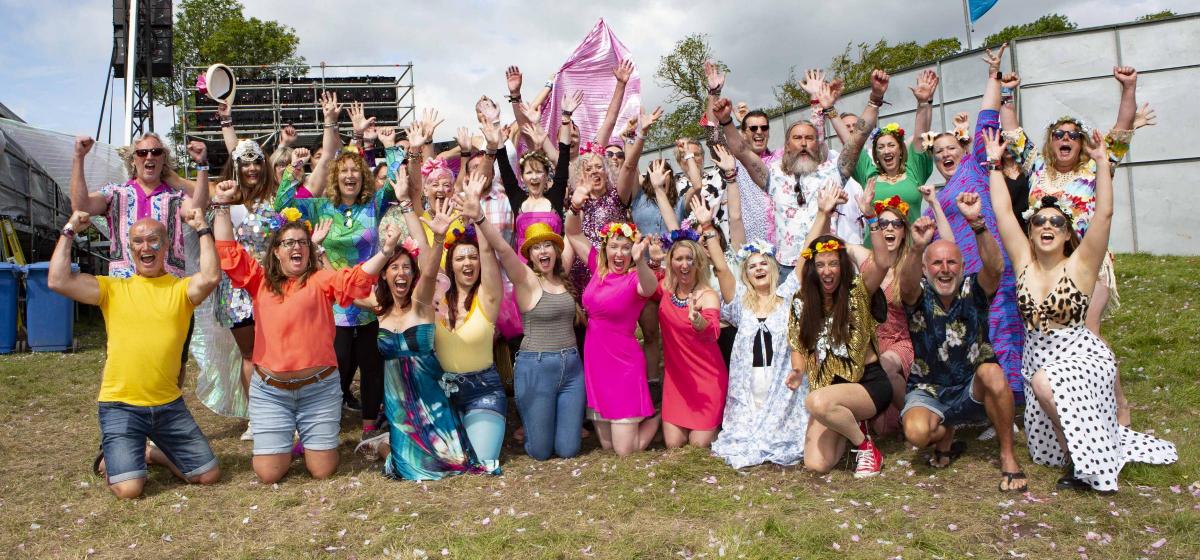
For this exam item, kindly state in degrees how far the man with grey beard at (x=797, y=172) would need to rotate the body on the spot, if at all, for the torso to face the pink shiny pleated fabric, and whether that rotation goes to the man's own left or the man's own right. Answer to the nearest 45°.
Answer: approximately 135° to the man's own right

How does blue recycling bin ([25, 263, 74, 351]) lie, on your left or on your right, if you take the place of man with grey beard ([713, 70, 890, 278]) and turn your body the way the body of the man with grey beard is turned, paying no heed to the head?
on your right

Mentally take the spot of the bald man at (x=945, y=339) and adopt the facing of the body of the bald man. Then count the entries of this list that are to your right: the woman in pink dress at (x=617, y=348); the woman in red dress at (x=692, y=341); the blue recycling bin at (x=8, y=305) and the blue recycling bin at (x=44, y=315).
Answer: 4

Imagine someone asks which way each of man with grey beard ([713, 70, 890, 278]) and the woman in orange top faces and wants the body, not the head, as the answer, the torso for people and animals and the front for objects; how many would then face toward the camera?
2

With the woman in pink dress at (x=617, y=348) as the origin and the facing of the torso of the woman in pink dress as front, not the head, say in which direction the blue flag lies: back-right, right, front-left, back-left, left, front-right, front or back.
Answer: back-left

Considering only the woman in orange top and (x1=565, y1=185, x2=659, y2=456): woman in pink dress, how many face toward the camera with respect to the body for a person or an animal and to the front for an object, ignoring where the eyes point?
2

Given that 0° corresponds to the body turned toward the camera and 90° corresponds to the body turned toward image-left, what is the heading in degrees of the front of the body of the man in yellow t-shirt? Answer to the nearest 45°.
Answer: approximately 0°

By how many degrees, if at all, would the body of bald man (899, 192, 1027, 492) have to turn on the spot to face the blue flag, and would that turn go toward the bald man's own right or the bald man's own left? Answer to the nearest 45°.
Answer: approximately 180°
